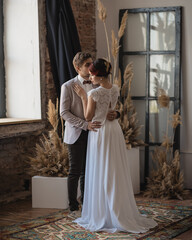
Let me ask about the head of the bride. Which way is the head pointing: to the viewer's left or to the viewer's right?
to the viewer's left

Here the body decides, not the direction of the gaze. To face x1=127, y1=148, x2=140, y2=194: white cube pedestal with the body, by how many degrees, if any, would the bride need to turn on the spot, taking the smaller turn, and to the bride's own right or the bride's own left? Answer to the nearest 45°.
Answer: approximately 45° to the bride's own right

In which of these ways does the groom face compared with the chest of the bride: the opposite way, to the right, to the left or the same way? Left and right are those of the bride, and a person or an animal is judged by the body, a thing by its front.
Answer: the opposite way

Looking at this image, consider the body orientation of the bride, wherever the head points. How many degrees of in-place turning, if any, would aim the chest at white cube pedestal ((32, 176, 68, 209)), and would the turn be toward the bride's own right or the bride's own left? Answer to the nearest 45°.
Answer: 0° — they already face it

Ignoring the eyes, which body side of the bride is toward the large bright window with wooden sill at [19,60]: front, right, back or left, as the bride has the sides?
front

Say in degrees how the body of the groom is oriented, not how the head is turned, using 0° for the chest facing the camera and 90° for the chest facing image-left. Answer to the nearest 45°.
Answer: approximately 315°

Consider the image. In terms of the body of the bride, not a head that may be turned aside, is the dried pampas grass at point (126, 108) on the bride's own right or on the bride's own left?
on the bride's own right

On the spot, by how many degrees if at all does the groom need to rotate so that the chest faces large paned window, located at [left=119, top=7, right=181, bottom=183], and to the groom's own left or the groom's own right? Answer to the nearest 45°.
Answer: approximately 90° to the groom's own left

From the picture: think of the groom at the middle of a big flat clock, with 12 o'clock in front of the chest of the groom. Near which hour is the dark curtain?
The dark curtain is roughly at 7 o'clock from the groom.

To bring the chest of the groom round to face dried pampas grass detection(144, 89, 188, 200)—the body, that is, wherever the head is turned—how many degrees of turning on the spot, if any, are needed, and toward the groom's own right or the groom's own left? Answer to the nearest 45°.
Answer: approximately 90° to the groom's own left

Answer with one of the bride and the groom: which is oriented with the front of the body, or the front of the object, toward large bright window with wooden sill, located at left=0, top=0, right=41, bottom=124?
the bride

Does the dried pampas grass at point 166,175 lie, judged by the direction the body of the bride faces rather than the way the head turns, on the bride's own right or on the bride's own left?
on the bride's own right

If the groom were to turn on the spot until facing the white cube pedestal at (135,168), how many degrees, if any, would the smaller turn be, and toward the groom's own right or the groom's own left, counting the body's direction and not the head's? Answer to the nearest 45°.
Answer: approximately 90° to the groom's own left

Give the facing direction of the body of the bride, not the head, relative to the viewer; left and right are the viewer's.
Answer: facing away from the viewer and to the left of the viewer

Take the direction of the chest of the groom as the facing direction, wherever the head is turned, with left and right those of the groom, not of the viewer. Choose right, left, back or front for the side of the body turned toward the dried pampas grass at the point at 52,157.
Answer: back
